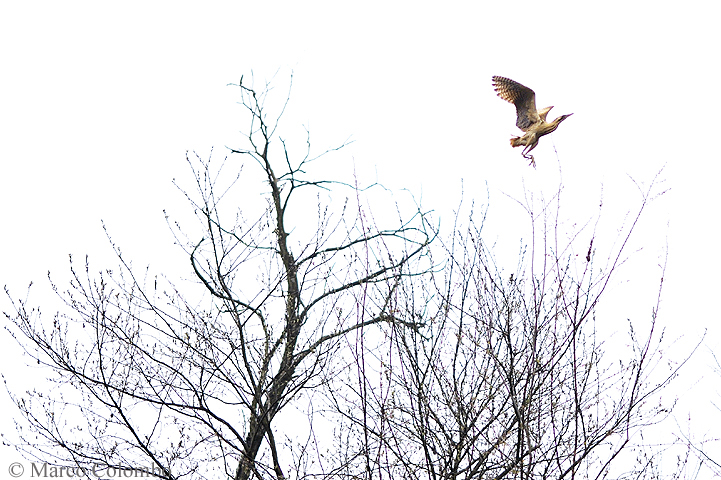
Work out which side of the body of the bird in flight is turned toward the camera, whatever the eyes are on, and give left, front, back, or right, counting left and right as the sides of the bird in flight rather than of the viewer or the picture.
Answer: right
